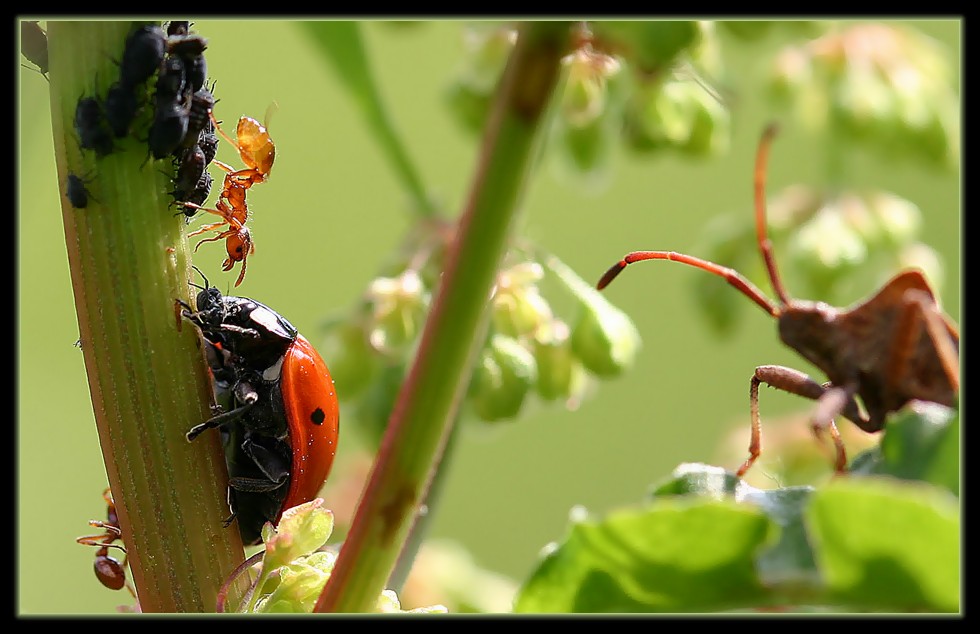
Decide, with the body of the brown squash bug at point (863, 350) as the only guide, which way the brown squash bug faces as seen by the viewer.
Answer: to the viewer's left

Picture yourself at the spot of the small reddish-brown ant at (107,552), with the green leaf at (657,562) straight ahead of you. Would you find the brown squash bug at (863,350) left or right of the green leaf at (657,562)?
left

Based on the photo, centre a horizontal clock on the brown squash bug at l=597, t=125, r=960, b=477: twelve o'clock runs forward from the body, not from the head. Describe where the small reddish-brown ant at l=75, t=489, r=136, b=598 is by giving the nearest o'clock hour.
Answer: The small reddish-brown ant is roughly at 12 o'clock from the brown squash bug.
